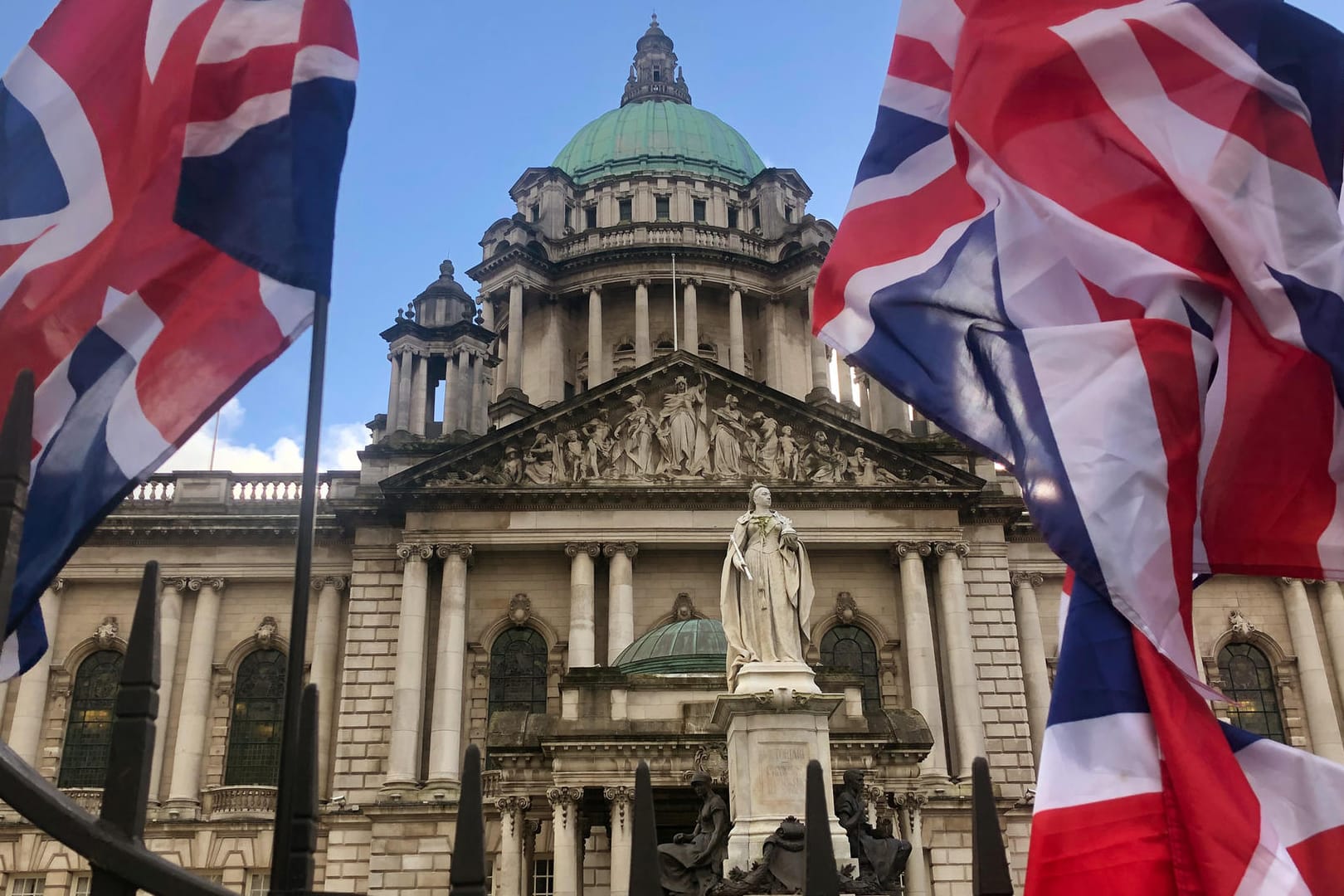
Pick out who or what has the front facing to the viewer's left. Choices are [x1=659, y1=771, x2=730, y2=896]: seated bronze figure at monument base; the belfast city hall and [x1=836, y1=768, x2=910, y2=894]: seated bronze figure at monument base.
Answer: [x1=659, y1=771, x2=730, y2=896]: seated bronze figure at monument base

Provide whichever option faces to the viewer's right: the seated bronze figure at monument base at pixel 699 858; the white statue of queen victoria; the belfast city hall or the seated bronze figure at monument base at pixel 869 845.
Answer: the seated bronze figure at monument base at pixel 869 845

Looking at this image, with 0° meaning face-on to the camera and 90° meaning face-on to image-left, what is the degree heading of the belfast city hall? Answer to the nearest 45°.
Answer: approximately 0°

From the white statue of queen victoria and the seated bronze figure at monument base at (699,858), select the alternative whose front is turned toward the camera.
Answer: the white statue of queen victoria

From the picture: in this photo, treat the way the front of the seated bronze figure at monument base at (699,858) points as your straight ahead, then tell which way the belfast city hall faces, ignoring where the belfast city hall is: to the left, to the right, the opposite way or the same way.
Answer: to the left

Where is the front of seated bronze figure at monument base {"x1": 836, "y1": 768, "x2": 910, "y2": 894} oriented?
to the viewer's right

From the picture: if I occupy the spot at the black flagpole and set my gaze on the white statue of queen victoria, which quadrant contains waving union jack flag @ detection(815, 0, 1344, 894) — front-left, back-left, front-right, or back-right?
front-right

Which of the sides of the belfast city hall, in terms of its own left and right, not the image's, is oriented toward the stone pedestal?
front

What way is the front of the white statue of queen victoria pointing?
toward the camera

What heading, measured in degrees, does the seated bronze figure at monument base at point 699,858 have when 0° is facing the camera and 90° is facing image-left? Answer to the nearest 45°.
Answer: approximately 90°

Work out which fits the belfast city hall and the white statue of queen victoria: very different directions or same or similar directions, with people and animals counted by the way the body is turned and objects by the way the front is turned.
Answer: same or similar directions

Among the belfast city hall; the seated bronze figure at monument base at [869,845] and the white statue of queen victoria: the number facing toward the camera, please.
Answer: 2

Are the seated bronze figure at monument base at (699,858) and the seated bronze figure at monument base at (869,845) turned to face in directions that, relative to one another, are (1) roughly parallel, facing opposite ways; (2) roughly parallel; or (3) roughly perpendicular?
roughly parallel, facing opposite ways

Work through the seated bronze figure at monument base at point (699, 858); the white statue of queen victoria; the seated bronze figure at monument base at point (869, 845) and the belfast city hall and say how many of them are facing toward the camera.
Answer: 2

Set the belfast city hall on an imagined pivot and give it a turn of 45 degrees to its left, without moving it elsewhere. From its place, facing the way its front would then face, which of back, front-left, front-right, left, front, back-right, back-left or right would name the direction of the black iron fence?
front-right
